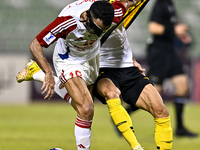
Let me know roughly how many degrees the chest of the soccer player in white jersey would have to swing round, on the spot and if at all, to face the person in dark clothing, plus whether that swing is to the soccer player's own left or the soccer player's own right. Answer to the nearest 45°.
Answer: approximately 90° to the soccer player's own left
